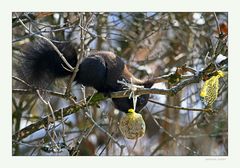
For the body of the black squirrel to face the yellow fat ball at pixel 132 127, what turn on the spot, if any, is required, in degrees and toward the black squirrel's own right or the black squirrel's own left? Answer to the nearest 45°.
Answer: approximately 45° to the black squirrel's own right

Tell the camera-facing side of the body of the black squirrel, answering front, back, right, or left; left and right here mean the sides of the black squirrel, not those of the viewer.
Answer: right

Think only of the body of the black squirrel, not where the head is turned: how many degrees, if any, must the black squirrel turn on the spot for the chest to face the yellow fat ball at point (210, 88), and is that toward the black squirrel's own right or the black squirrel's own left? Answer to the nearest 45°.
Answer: approximately 45° to the black squirrel's own right
